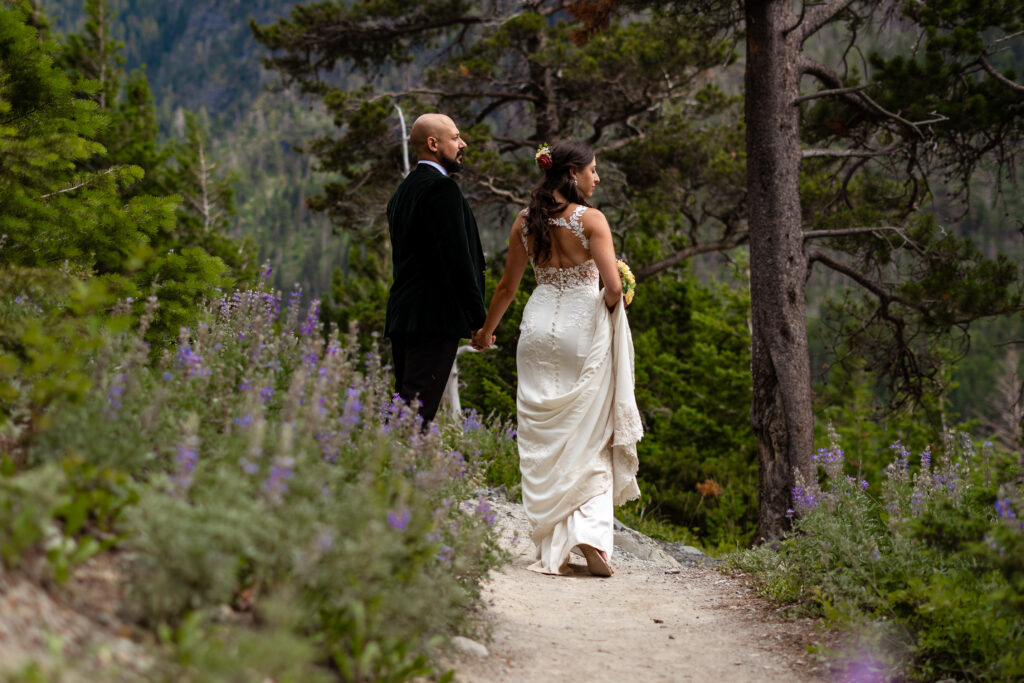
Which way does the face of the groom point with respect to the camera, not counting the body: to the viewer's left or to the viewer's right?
to the viewer's right

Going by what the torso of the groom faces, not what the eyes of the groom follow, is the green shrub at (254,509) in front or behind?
behind

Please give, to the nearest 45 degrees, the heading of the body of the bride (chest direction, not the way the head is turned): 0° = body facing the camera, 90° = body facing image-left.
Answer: approximately 180°

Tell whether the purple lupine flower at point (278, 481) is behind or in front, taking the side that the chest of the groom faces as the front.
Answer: behind

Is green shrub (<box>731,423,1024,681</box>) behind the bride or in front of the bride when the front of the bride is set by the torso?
behind

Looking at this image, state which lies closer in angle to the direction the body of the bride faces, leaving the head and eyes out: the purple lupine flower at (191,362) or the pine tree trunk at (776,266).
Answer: the pine tree trunk
